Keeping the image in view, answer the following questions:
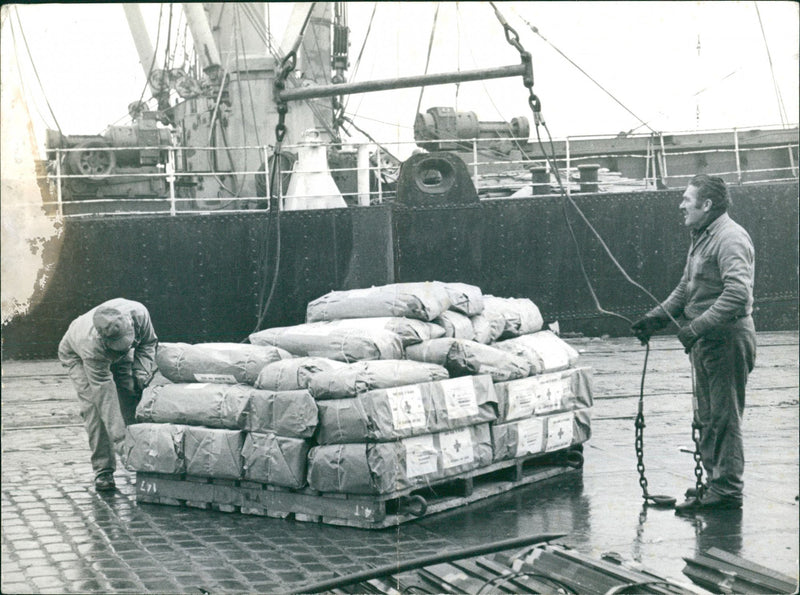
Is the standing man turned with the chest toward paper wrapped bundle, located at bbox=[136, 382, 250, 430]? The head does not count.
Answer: yes

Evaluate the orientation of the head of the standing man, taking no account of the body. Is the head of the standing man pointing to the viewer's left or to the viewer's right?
to the viewer's left

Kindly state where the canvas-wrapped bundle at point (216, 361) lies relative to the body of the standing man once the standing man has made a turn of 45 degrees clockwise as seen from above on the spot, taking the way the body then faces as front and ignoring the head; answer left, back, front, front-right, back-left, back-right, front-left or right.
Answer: front-left

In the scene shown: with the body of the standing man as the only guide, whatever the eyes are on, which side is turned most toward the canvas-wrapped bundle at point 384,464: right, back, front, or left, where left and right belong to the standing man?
front

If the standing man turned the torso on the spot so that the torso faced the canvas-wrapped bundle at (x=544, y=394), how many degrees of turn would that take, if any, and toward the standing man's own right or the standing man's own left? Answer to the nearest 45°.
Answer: approximately 45° to the standing man's own right

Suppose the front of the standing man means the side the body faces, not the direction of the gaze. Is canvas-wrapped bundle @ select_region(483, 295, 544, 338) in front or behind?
in front

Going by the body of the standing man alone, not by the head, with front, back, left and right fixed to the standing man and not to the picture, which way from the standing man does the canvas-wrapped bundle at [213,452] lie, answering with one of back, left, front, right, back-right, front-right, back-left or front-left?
front

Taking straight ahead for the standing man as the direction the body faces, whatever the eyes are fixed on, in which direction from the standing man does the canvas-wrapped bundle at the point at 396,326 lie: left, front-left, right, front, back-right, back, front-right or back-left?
front

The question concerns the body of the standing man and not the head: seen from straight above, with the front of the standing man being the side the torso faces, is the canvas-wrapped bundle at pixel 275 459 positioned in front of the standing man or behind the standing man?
in front

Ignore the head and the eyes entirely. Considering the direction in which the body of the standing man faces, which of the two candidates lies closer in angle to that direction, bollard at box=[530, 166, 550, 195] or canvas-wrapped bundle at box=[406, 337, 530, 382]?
the canvas-wrapped bundle

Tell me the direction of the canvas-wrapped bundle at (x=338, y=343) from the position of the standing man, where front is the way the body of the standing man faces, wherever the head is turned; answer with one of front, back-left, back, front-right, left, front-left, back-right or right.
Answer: front

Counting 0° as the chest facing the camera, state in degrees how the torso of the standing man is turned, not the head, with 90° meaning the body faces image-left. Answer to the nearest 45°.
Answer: approximately 90°

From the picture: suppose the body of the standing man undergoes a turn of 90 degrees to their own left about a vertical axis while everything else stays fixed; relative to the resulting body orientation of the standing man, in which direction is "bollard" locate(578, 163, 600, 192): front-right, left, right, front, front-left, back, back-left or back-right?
back

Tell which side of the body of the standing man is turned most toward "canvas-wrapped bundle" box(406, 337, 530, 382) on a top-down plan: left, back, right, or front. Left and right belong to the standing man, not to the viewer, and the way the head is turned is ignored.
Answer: front

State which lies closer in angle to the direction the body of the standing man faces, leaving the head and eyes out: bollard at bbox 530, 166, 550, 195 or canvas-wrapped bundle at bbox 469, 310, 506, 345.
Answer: the canvas-wrapped bundle

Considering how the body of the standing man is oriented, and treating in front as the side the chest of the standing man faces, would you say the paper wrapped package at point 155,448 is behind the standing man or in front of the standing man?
in front
